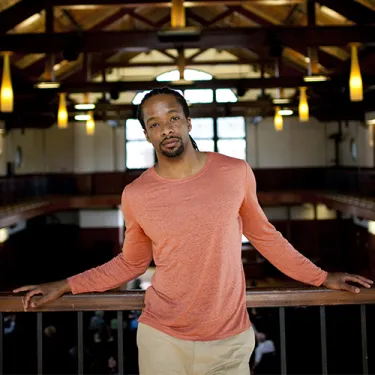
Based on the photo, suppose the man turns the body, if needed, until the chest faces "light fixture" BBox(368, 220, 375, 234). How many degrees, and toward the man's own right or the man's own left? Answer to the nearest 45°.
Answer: approximately 180°

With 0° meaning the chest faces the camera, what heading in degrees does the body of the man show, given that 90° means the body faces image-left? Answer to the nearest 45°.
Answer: approximately 0°

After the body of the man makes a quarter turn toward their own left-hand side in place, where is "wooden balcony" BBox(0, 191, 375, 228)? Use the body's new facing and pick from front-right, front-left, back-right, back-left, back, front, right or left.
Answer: left

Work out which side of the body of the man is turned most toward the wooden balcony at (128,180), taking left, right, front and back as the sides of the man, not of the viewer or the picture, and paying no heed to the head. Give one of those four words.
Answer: back

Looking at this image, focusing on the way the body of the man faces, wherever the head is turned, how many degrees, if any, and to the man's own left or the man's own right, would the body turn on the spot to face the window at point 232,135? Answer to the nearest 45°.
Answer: approximately 180°

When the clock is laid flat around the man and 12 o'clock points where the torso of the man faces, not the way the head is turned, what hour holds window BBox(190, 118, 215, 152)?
The window is roughly at 6 o'clock from the man.

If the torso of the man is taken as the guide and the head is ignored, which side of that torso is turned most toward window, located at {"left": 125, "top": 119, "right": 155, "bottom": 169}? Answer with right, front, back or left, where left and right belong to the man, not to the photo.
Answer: back

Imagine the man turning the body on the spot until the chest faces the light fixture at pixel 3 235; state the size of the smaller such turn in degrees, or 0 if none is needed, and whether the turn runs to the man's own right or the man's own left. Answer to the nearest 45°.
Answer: approximately 180°
